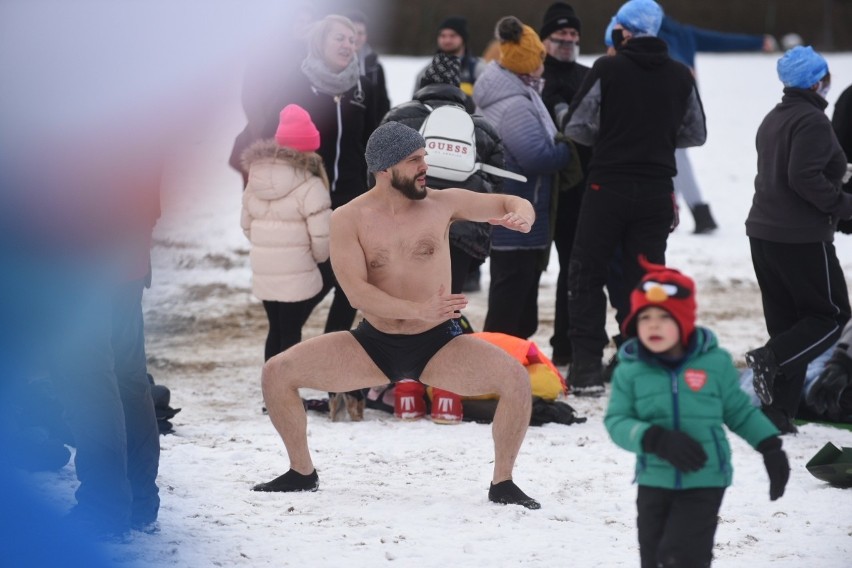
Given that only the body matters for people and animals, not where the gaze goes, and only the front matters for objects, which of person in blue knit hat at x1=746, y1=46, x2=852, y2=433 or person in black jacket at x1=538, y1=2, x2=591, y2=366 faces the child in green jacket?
the person in black jacket

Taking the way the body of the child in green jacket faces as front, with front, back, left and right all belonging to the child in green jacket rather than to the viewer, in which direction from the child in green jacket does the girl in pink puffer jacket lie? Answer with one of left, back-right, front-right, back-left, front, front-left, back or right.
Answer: back-right

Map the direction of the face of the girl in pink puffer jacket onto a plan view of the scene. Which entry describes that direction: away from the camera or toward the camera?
away from the camera

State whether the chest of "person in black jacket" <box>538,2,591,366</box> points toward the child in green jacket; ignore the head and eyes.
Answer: yes

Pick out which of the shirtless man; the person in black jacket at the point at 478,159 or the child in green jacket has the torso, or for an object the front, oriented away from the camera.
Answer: the person in black jacket

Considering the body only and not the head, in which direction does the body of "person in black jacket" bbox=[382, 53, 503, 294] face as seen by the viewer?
away from the camera
